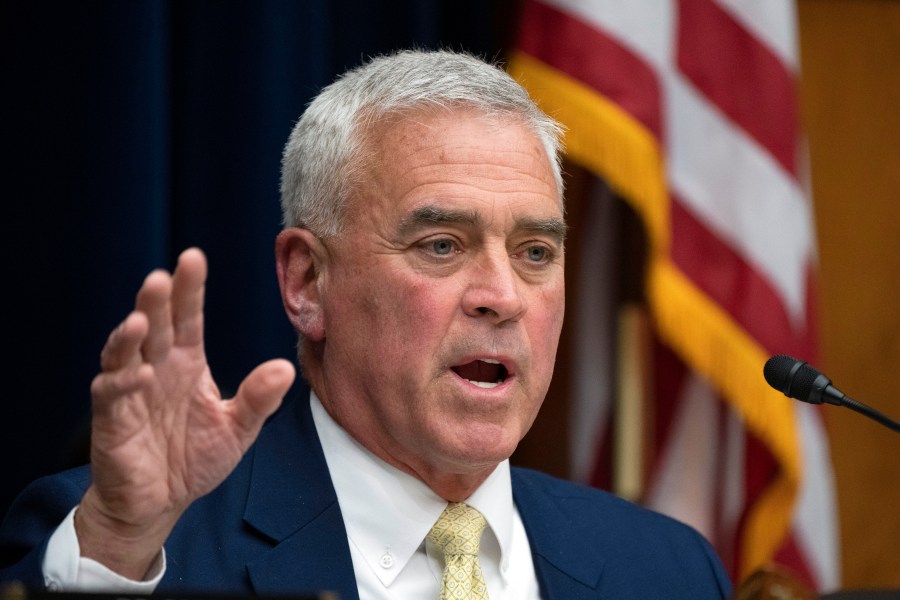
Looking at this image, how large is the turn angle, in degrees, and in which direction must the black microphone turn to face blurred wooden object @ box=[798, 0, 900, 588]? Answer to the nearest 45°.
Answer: approximately 90° to its right

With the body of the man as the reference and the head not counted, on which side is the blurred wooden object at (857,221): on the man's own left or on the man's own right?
on the man's own left

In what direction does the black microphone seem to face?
to the viewer's left

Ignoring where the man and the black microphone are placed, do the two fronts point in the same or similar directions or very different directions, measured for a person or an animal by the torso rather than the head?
very different directions

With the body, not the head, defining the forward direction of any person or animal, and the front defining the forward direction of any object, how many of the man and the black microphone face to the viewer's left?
1

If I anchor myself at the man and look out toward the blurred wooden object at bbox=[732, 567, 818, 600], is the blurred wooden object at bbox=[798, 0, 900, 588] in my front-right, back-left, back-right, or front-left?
front-left

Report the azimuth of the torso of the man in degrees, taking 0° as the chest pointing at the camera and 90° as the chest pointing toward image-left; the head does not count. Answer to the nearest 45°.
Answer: approximately 315°

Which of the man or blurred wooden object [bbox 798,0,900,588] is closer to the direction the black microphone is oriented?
the man
